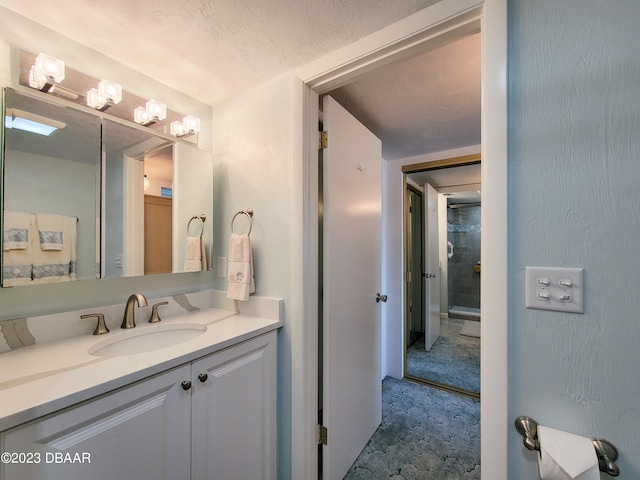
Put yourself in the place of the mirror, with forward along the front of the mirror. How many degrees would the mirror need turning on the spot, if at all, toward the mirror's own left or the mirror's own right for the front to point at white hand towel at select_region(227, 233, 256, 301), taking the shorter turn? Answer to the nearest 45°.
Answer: approximately 45° to the mirror's own left

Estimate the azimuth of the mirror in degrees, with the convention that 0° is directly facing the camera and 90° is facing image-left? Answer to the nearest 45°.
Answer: approximately 315°

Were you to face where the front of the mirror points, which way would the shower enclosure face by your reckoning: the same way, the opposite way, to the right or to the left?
to the right

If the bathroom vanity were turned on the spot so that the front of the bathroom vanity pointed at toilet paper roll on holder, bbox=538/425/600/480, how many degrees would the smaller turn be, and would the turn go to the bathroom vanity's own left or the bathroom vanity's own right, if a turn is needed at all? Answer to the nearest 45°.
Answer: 0° — it already faces it

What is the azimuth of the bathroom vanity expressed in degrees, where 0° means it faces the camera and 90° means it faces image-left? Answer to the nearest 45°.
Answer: approximately 315°

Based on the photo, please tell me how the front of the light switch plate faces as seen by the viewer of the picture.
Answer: facing the viewer and to the left of the viewer

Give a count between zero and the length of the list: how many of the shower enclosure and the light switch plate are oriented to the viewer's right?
0

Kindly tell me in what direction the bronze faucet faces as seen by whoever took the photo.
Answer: facing the viewer and to the right of the viewer

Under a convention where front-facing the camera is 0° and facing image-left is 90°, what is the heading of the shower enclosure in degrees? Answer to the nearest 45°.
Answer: approximately 0°
